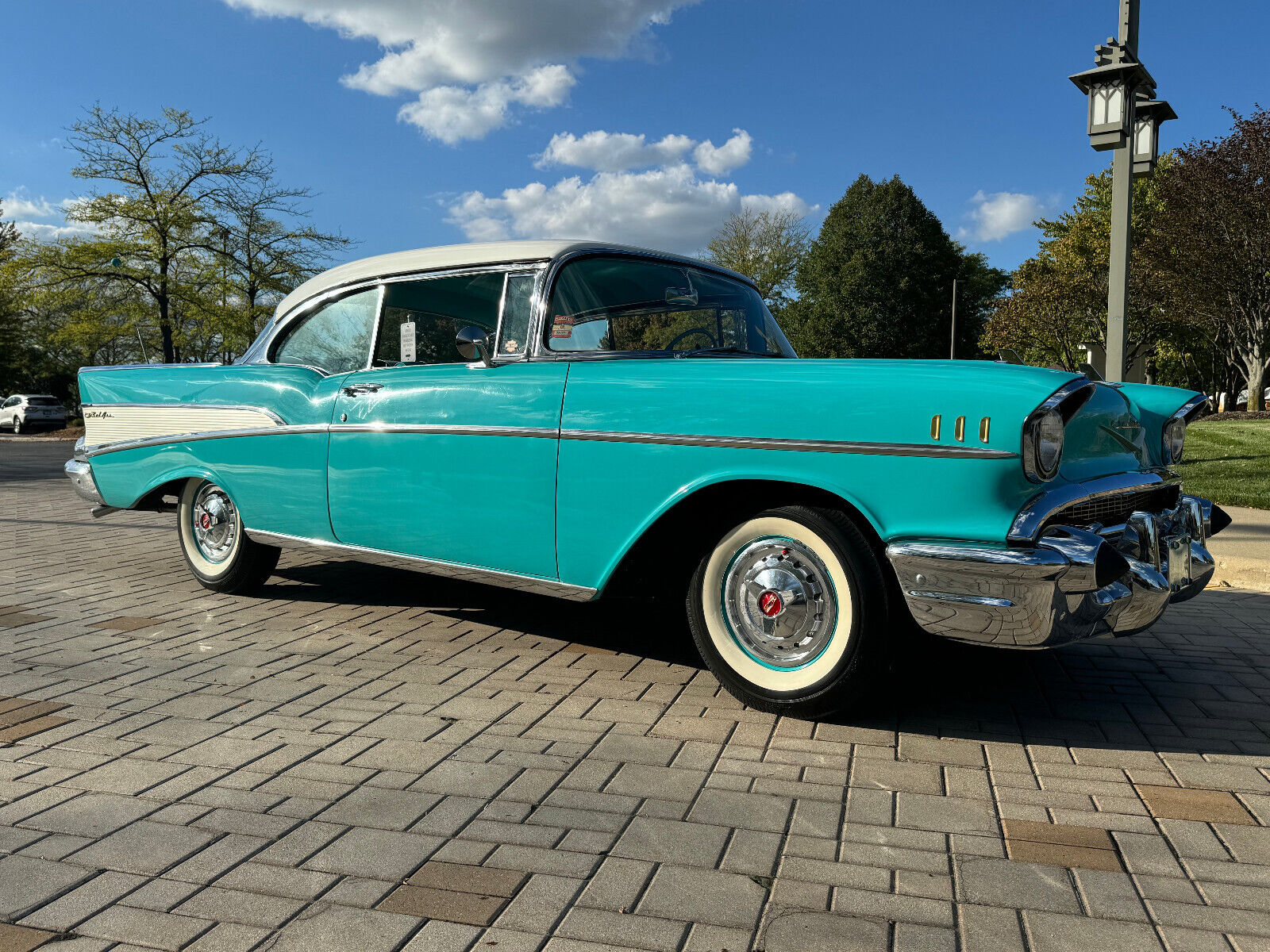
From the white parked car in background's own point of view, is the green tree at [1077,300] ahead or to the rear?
to the rear

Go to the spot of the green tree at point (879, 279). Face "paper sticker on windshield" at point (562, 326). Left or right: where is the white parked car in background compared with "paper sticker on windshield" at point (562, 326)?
right

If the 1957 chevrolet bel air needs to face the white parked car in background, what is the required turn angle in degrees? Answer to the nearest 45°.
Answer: approximately 180°

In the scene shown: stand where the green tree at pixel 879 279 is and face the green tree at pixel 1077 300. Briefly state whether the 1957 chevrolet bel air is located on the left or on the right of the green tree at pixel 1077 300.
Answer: right

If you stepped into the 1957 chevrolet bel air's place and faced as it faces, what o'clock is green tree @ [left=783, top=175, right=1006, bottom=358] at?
The green tree is roughly at 8 o'clock from the 1957 chevrolet bel air.

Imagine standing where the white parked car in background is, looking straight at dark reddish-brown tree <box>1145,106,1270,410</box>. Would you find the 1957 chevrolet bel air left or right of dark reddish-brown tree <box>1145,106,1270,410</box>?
right

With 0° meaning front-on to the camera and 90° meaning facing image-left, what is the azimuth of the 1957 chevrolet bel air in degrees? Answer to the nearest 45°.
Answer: approximately 315°
